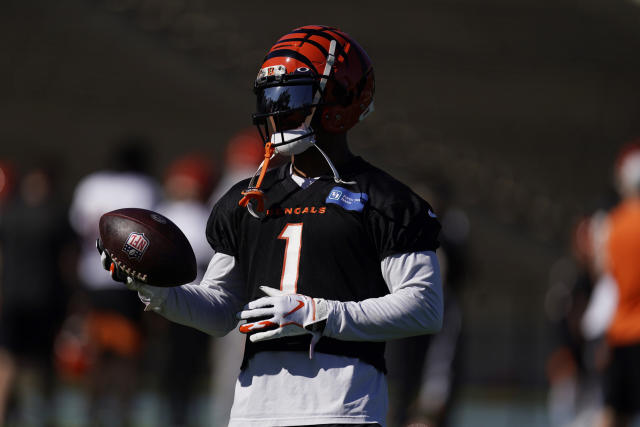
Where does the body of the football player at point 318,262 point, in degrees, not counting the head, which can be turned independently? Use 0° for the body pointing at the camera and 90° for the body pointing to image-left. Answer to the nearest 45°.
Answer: approximately 45°

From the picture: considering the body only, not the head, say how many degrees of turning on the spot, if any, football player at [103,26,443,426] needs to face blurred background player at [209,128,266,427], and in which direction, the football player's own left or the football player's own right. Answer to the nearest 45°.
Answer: approximately 135° to the football player's own right

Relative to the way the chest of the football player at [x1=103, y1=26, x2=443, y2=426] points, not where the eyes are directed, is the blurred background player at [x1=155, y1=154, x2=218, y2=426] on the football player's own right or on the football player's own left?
on the football player's own right

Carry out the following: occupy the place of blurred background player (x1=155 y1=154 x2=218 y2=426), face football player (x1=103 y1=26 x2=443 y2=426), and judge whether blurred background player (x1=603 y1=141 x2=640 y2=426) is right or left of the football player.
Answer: left

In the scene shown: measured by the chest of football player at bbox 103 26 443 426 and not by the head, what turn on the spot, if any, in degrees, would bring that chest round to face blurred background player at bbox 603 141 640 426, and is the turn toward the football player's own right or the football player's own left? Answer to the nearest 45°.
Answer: approximately 180°
